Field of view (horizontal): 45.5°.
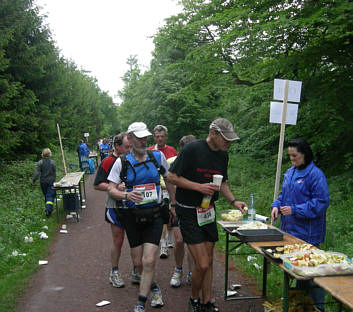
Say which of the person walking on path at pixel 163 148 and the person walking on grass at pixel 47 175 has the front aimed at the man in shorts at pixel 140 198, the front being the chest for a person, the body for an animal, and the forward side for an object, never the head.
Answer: the person walking on path at pixel 163 148

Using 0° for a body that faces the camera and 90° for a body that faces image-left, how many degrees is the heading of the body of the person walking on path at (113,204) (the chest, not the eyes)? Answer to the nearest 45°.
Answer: approximately 315°

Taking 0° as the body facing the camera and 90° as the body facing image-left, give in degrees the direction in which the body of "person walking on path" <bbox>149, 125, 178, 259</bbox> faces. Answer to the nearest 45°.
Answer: approximately 0°

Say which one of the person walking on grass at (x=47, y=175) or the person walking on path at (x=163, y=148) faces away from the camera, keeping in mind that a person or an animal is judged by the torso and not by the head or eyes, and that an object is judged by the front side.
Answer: the person walking on grass at (x=47, y=175)

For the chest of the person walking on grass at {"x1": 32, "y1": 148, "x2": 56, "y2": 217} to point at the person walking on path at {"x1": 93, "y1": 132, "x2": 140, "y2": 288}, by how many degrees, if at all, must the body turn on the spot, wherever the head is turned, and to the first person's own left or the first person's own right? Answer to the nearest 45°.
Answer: approximately 180°

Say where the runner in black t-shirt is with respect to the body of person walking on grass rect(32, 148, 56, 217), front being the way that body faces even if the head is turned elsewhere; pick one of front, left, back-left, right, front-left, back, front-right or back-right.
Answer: back

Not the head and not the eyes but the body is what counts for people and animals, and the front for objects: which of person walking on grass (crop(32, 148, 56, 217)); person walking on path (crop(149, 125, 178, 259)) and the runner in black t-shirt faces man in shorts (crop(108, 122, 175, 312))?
person walking on path (crop(149, 125, 178, 259))

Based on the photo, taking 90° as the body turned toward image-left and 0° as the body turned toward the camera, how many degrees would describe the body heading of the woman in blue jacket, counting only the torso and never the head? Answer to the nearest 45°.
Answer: approximately 45°
